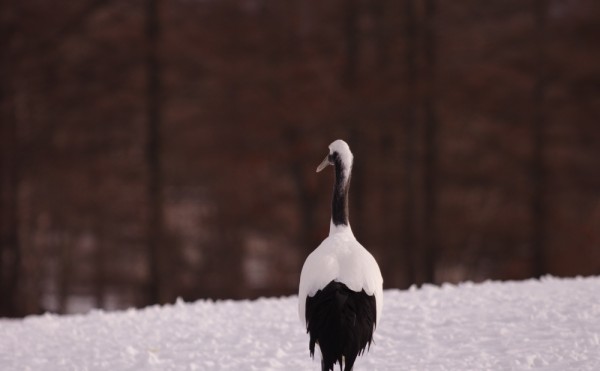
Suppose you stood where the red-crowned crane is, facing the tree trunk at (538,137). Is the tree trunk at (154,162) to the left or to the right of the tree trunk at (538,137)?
left

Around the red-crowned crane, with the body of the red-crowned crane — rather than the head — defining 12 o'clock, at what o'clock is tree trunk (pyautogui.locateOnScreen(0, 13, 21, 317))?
The tree trunk is roughly at 11 o'clock from the red-crowned crane.

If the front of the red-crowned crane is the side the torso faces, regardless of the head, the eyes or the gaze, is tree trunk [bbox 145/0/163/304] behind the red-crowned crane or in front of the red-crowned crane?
in front

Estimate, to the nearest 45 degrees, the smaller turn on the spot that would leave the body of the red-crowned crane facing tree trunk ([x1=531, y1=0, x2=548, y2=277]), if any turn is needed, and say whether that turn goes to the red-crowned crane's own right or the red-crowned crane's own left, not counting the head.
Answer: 0° — it already faces it

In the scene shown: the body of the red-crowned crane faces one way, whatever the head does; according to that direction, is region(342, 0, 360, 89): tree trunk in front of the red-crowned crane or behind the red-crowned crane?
in front

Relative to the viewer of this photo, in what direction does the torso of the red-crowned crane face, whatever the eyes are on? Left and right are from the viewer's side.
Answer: facing away from the viewer

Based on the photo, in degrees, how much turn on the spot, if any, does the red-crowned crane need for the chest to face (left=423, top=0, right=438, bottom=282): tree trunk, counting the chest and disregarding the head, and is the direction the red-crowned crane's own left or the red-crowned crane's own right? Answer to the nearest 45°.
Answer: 0° — it already faces it
